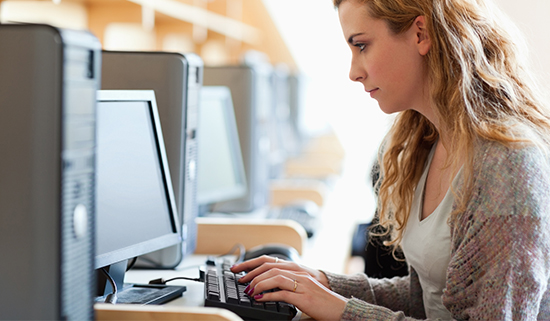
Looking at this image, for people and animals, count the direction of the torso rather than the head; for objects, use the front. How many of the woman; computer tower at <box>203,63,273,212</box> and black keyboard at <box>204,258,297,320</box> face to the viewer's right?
2

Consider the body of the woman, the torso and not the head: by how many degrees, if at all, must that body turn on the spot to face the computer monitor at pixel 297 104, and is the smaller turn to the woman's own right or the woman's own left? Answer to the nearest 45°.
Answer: approximately 90° to the woman's own right

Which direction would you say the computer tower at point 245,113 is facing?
to the viewer's right

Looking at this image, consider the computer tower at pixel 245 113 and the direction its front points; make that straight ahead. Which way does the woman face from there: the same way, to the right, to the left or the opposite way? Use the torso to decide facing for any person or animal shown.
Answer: the opposite way

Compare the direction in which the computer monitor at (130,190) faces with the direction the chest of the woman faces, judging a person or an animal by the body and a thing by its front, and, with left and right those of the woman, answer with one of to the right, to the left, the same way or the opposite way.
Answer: the opposite way

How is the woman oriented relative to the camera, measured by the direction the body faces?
to the viewer's left

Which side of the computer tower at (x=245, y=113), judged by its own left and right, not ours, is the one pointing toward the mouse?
right

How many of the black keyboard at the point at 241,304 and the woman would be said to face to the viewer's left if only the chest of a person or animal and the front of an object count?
1

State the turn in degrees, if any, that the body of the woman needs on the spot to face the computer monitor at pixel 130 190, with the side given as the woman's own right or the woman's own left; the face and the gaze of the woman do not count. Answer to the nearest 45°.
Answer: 0° — they already face it

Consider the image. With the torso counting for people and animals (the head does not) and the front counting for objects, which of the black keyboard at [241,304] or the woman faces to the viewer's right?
the black keyboard

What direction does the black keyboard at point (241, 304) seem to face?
to the viewer's right
